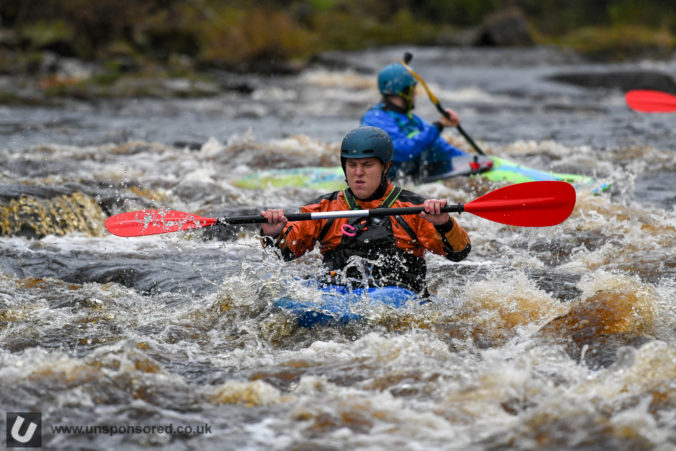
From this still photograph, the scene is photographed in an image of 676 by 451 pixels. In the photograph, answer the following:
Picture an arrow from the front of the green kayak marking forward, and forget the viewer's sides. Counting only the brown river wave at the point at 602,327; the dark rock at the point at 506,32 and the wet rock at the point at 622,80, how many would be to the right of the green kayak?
1

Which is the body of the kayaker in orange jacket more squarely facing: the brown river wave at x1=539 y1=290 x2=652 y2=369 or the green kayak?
the brown river wave

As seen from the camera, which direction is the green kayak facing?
to the viewer's right

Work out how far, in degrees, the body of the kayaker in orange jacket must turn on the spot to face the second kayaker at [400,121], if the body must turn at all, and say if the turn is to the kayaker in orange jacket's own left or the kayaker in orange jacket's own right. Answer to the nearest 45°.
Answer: approximately 180°

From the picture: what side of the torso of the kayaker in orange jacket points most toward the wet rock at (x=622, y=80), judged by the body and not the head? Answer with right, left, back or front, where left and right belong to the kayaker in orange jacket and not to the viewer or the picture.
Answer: back

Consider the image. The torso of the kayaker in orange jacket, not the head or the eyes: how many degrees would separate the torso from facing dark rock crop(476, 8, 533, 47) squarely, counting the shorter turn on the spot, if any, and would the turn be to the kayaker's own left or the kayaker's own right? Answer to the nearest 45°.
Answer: approximately 180°

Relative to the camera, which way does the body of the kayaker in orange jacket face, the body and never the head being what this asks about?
toward the camera
